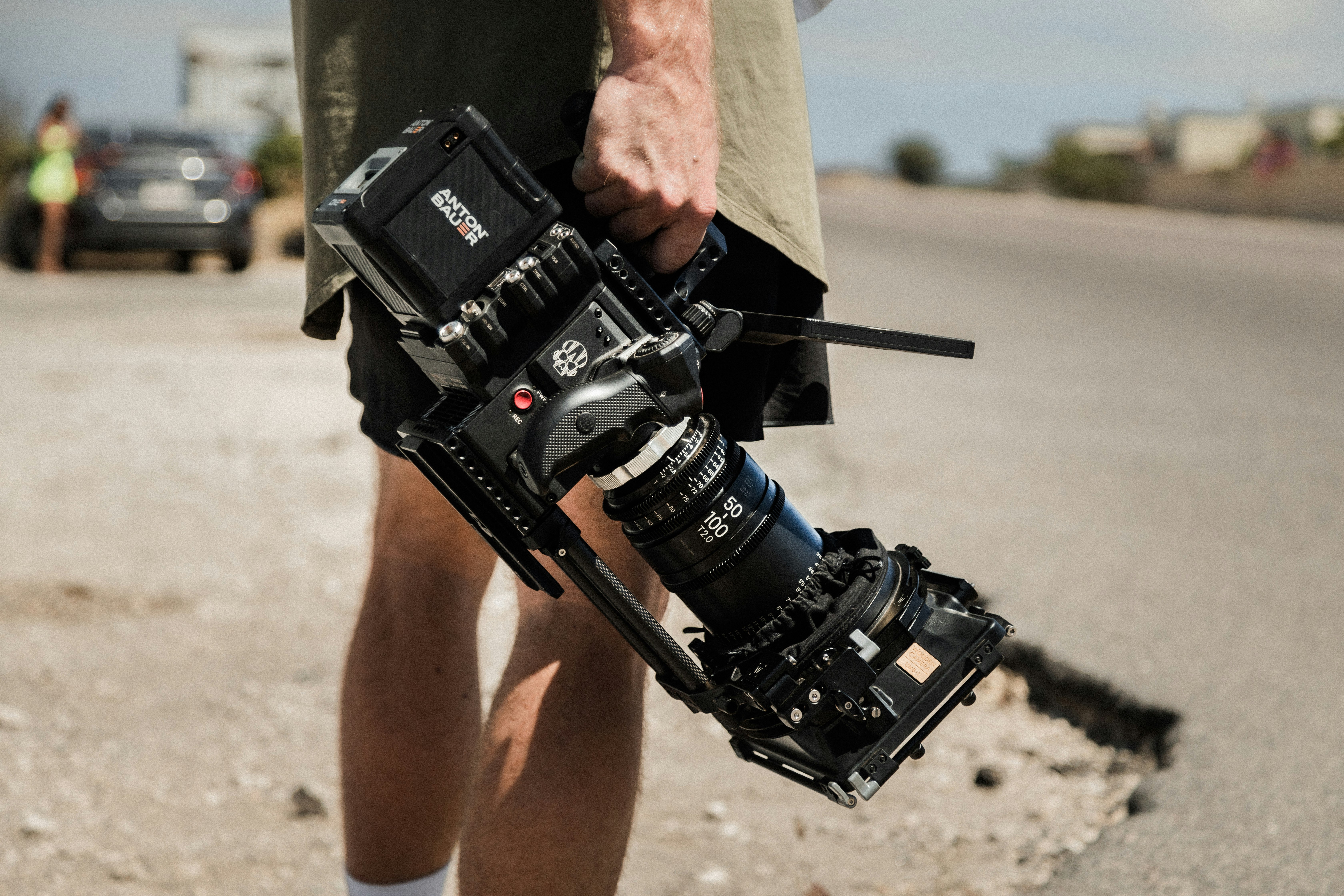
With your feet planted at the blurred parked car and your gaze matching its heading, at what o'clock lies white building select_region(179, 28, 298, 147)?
The white building is roughly at 12 o'clock from the blurred parked car.

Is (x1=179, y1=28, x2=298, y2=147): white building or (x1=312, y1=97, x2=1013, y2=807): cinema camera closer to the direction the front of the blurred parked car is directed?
the white building

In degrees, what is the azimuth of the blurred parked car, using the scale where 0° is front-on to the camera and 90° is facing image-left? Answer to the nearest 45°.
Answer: approximately 180°

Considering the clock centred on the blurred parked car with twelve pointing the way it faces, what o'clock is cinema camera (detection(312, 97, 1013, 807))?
The cinema camera is roughly at 6 o'clock from the blurred parked car.
